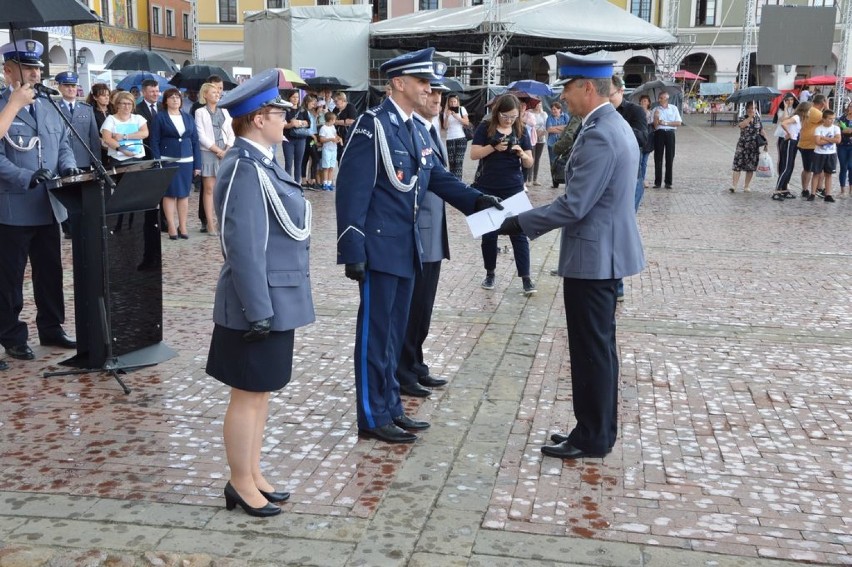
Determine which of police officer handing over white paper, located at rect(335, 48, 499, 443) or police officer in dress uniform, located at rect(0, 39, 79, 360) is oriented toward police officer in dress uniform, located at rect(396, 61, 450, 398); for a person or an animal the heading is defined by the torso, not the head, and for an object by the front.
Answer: police officer in dress uniform, located at rect(0, 39, 79, 360)

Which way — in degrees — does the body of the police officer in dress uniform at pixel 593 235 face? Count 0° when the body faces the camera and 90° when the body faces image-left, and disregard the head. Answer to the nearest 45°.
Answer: approximately 90°

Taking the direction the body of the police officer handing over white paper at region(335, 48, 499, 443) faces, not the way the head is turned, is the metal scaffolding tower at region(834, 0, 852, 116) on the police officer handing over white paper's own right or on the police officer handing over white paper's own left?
on the police officer handing over white paper's own left

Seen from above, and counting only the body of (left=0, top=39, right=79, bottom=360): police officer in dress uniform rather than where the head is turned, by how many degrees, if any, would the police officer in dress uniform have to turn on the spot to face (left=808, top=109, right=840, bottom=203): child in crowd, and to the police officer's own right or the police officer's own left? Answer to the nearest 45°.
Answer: approximately 90° to the police officer's own left

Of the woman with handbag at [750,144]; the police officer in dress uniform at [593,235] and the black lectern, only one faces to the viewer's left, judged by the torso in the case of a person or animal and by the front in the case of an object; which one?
the police officer in dress uniform

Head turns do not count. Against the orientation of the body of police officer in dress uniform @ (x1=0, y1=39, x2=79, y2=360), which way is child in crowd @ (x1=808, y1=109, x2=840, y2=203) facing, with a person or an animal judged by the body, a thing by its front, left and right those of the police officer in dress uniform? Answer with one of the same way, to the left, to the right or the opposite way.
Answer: to the right

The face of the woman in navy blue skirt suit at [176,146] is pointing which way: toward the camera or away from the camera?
toward the camera

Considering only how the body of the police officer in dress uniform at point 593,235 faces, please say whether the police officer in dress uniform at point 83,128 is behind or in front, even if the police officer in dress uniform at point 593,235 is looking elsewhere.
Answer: in front

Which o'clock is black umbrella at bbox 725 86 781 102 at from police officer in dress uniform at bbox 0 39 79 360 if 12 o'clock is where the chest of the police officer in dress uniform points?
The black umbrella is roughly at 9 o'clock from the police officer in dress uniform.

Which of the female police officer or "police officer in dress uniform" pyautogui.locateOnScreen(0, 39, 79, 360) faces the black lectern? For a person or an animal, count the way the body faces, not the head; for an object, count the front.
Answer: the police officer in dress uniform

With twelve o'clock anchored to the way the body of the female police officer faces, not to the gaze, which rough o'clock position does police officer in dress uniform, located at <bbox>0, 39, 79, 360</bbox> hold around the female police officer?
The police officer in dress uniform is roughly at 8 o'clock from the female police officer.

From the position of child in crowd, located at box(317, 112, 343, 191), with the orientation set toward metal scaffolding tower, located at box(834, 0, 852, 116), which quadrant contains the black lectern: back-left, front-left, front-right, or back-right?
back-right

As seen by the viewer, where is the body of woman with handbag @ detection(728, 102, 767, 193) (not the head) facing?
toward the camera
